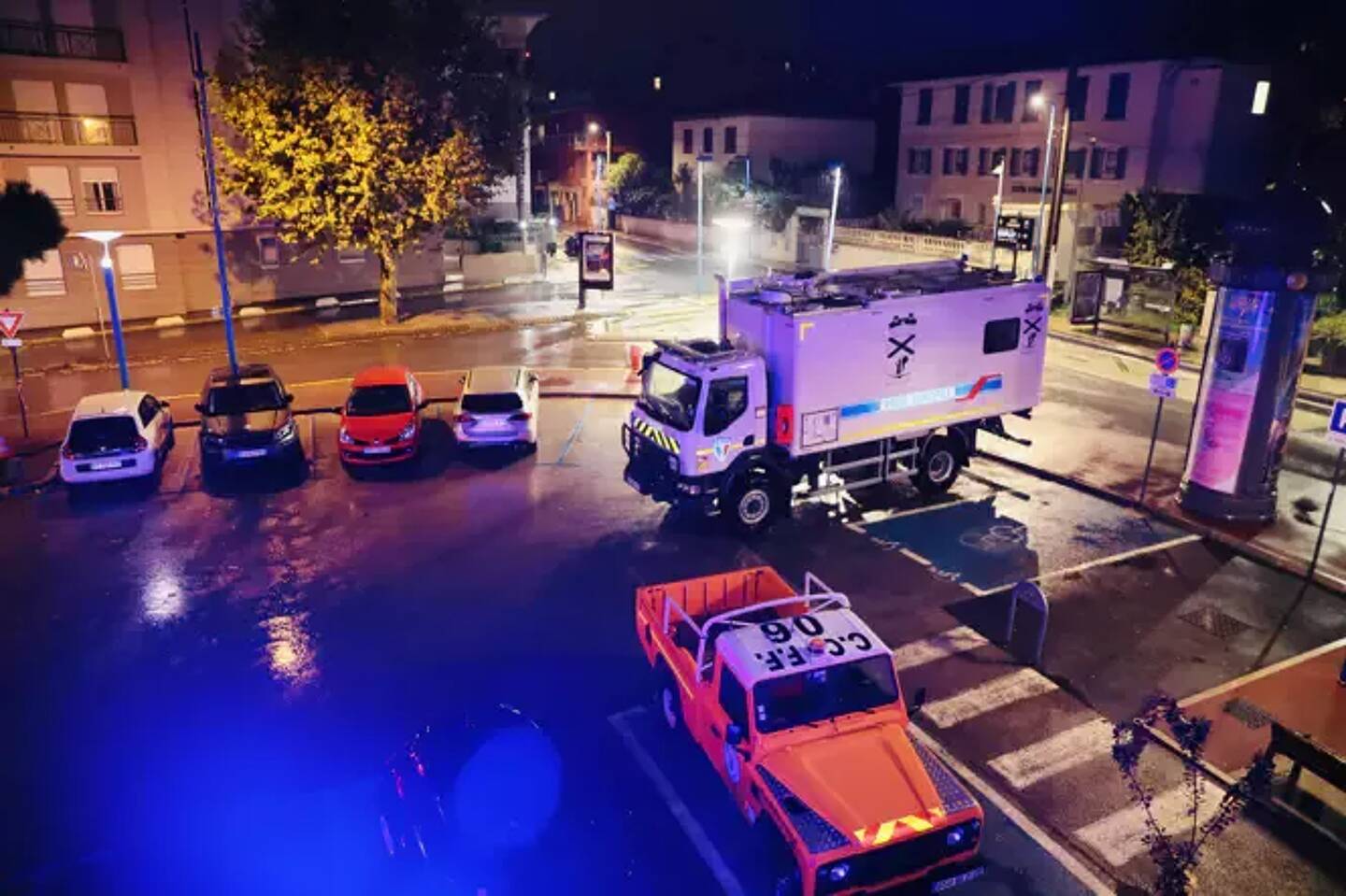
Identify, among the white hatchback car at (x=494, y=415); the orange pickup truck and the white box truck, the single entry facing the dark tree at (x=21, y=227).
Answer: the white box truck

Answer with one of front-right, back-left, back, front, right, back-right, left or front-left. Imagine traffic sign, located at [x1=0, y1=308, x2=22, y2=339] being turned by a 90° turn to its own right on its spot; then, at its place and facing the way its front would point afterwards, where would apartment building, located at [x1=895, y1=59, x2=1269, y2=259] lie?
back

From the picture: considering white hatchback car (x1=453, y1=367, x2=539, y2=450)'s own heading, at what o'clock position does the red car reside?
The red car is roughly at 9 o'clock from the white hatchback car.

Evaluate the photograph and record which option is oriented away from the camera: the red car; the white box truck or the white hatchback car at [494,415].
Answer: the white hatchback car

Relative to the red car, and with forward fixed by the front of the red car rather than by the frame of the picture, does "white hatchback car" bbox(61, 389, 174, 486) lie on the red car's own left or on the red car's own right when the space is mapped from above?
on the red car's own right

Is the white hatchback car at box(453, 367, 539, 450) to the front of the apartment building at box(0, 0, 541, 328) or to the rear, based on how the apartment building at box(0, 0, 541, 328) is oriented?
to the front

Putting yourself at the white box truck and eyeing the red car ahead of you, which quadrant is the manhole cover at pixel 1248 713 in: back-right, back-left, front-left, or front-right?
back-left

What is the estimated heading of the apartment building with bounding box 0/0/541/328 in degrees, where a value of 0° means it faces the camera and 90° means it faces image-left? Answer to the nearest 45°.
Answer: approximately 0°

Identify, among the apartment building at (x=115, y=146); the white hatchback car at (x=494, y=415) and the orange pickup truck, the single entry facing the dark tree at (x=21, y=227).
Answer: the apartment building

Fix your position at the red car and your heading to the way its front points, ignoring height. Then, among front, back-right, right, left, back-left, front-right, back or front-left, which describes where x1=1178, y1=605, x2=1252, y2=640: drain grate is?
front-left

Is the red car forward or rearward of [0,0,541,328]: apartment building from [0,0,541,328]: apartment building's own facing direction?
forward

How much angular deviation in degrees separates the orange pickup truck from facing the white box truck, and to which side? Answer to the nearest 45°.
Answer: approximately 135° to its left

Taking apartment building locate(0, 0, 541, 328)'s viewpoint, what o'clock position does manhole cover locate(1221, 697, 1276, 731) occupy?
The manhole cover is roughly at 11 o'clock from the apartment building.

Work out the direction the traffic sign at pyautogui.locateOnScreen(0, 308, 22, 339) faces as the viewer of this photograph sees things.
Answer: facing the viewer

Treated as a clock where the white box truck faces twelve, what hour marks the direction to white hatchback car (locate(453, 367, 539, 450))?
The white hatchback car is roughly at 2 o'clock from the white box truck.

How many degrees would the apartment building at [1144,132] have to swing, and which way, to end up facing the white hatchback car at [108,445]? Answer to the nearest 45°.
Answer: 0° — it already faces it

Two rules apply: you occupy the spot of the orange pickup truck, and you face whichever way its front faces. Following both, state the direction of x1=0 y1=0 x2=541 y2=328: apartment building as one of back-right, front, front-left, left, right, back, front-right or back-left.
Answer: back
